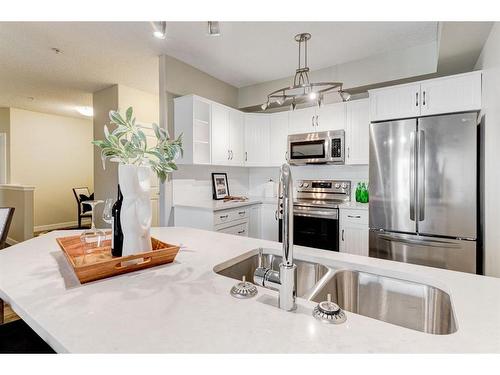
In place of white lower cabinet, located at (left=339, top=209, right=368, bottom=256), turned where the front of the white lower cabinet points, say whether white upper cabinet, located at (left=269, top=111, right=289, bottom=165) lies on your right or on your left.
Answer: on your right

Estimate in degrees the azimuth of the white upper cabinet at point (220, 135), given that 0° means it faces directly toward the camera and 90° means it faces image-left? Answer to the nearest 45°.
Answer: approximately 315°

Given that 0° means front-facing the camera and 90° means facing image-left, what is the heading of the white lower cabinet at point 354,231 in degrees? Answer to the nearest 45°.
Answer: approximately 0°

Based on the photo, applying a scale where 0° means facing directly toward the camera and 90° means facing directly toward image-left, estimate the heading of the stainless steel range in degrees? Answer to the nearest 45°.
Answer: approximately 45°

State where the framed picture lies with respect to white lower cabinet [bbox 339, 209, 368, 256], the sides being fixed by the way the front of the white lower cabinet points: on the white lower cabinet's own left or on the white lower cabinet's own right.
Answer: on the white lower cabinet's own right

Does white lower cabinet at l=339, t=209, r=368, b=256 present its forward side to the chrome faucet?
yes

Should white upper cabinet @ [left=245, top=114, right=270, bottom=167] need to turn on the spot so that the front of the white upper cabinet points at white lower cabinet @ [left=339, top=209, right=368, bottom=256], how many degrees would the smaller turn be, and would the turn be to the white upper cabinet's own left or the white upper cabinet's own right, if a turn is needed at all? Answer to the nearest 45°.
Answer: approximately 45° to the white upper cabinet's own left
